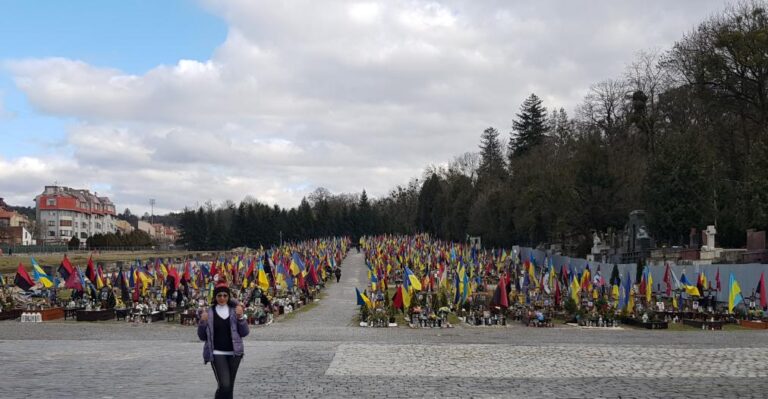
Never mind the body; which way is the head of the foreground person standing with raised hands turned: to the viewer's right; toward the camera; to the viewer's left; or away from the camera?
toward the camera

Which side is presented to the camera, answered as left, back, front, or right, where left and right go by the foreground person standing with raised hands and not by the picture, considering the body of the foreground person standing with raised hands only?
front
